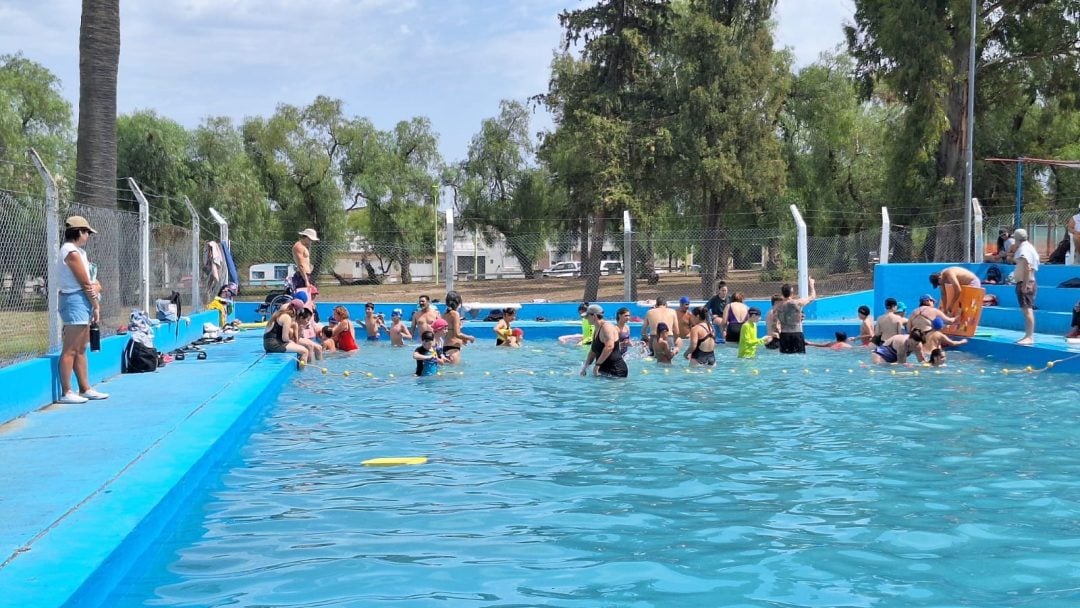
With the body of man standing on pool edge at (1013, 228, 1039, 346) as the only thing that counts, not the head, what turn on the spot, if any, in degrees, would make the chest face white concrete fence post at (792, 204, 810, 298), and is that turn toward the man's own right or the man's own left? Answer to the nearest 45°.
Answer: approximately 45° to the man's own right

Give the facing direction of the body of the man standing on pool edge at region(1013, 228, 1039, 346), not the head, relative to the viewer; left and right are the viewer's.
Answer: facing to the left of the viewer

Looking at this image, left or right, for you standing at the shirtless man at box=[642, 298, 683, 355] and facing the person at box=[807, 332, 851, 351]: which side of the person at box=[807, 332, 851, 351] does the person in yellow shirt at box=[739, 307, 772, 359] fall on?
right

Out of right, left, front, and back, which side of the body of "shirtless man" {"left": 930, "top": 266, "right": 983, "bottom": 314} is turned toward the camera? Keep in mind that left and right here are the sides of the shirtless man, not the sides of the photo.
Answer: left

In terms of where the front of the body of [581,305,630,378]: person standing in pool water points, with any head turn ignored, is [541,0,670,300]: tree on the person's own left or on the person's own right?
on the person's own right
